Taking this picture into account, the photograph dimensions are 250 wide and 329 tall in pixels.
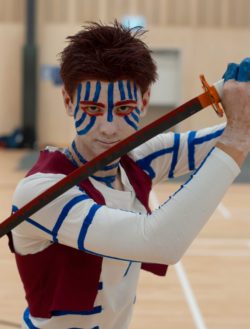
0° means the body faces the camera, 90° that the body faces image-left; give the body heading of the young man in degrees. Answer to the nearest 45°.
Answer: approximately 315°
